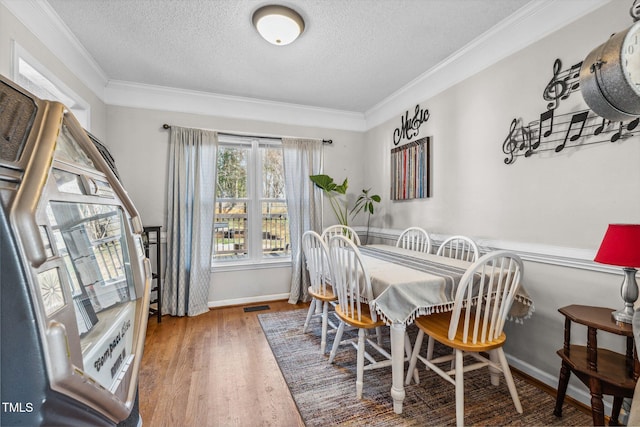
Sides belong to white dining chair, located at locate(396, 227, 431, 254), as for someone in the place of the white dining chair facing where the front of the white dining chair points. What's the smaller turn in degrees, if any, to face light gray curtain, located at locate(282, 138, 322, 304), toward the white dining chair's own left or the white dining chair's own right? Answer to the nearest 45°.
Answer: approximately 45° to the white dining chair's own right

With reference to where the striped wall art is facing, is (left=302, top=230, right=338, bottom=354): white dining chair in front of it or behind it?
in front

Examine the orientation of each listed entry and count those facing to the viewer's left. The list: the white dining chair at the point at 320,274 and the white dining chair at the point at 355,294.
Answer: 0

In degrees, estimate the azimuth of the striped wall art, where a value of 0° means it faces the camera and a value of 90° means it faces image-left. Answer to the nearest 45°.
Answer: approximately 45°

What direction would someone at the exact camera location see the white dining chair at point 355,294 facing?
facing away from the viewer and to the right of the viewer

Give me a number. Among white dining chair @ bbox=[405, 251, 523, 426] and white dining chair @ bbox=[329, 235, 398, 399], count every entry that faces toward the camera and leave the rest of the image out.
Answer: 0

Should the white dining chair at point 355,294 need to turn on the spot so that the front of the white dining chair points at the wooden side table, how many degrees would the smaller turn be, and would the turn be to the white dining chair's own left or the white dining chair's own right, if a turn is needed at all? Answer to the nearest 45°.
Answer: approximately 45° to the white dining chair's own right

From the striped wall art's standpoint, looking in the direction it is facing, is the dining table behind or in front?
in front

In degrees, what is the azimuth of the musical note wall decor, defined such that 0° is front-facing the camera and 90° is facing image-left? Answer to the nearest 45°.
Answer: approximately 45°

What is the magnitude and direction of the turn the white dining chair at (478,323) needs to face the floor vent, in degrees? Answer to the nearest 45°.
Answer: approximately 45° to its left

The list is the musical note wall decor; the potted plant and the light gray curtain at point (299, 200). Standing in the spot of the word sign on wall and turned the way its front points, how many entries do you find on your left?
1

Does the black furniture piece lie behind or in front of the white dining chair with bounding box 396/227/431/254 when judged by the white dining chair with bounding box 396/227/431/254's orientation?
in front
